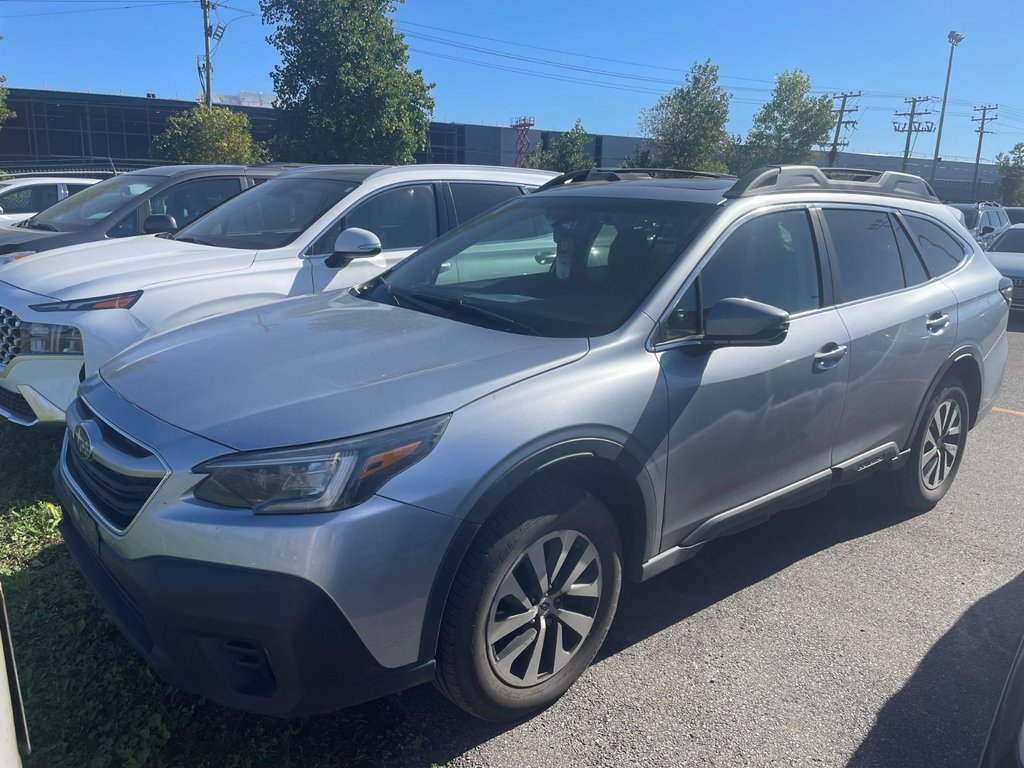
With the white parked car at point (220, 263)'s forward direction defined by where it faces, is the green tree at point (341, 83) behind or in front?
behind

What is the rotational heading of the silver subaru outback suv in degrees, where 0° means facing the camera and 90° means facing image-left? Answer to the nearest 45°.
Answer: approximately 45°

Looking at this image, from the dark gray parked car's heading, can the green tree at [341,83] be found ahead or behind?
behind

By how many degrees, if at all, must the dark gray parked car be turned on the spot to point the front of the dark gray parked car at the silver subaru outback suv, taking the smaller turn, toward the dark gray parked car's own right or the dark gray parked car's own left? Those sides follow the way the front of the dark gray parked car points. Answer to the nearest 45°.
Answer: approximately 45° to the dark gray parked car's own left

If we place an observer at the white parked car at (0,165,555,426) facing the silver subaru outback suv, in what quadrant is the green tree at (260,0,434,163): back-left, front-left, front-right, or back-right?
back-left

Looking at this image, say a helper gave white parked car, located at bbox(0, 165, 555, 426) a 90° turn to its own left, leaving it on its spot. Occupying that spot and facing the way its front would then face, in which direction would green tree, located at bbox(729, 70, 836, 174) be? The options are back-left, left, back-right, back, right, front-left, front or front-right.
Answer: left

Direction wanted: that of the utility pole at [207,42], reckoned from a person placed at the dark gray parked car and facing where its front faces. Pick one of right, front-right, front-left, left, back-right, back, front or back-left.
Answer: back-right

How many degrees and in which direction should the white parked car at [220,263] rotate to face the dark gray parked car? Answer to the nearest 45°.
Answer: approximately 135° to its right

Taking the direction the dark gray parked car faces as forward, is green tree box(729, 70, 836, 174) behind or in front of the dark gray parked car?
behind

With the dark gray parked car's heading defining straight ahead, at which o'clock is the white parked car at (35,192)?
The white parked car is roughly at 4 o'clock from the dark gray parked car.
